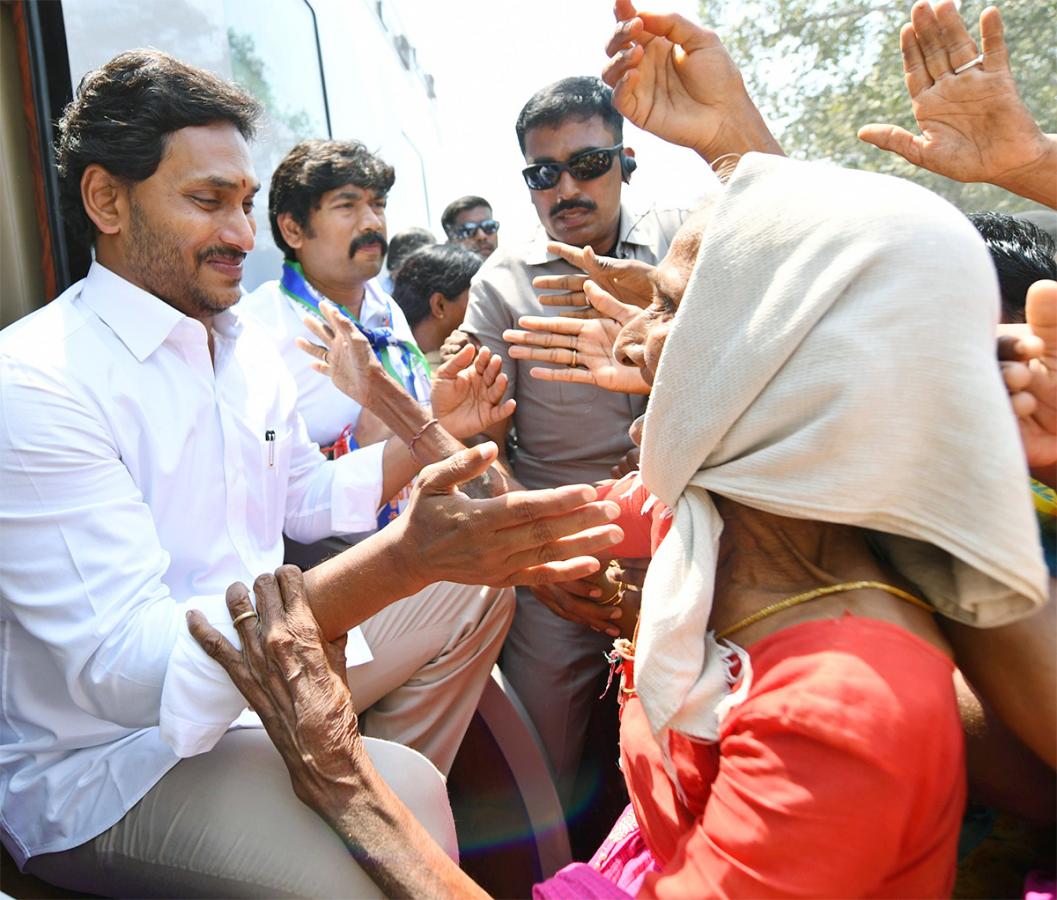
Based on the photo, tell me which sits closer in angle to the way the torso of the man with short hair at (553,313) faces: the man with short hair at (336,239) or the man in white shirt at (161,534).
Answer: the man in white shirt

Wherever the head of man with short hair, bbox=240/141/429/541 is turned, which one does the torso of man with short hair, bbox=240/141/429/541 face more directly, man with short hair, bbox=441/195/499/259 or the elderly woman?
the elderly woman

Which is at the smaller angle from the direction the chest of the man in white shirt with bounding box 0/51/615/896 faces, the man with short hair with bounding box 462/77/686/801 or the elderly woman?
the elderly woman

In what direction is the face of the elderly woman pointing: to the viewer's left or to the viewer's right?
to the viewer's left

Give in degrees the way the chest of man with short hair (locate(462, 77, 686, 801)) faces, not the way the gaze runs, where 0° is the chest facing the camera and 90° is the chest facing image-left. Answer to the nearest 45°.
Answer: approximately 0°

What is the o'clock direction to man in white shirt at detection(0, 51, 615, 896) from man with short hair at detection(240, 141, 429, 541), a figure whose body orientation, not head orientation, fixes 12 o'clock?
The man in white shirt is roughly at 2 o'clock from the man with short hair.

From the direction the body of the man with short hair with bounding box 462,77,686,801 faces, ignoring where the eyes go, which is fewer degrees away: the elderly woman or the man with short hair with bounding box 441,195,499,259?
the elderly woman

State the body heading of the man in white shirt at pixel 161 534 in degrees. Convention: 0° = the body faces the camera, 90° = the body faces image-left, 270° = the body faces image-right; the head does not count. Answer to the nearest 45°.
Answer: approximately 315°

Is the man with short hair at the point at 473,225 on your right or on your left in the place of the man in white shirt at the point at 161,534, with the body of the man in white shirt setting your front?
on your left
